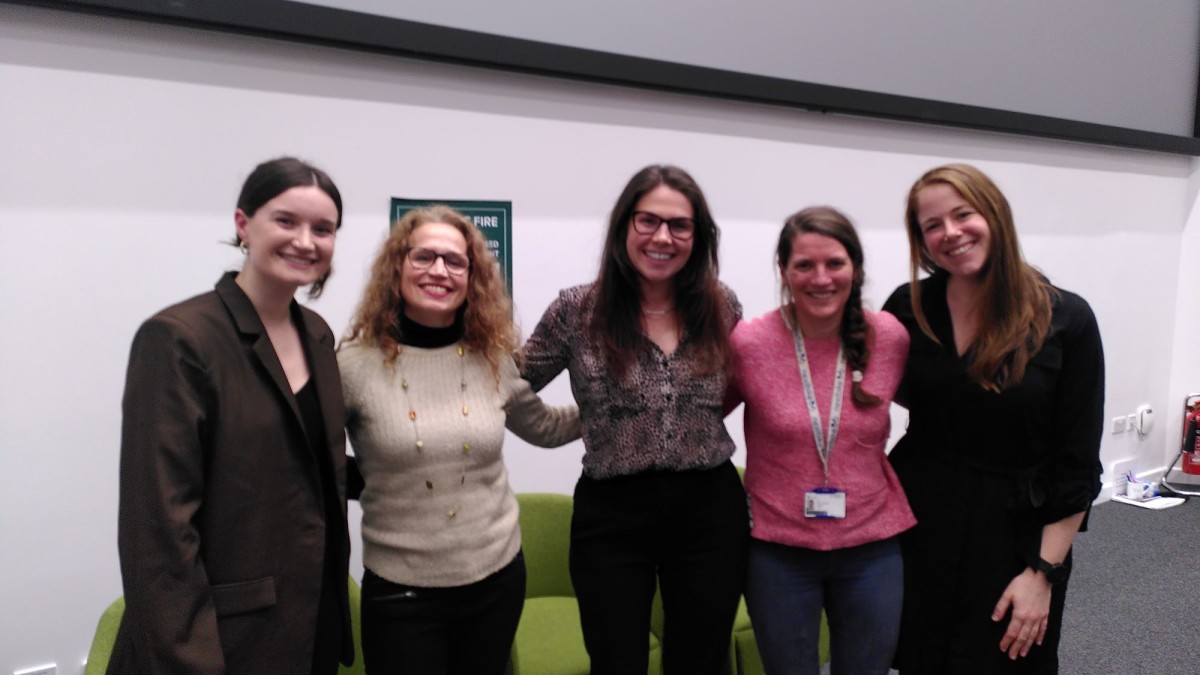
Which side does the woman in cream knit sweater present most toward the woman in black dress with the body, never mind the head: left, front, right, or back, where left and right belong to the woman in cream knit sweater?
left

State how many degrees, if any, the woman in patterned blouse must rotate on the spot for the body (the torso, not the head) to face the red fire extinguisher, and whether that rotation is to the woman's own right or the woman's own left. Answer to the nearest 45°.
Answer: approximately 135° to the woman's own left

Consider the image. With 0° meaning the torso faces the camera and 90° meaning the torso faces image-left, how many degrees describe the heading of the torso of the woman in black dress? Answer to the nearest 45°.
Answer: approximately 45°

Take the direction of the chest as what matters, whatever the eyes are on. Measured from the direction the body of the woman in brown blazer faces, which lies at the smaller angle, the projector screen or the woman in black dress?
the woman in black dress

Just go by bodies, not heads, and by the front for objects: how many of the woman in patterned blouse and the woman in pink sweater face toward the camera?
2

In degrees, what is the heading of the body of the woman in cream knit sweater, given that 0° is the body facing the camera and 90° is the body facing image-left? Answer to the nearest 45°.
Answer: approximately 0°

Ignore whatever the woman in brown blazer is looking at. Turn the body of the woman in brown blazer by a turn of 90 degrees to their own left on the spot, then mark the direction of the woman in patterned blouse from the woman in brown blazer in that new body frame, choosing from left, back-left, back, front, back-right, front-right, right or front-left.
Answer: front-right

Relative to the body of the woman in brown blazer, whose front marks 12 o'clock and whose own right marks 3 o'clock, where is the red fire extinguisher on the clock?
The red fire extinguisher is roughly at 10 o'clock from the woman in brown blazer.
